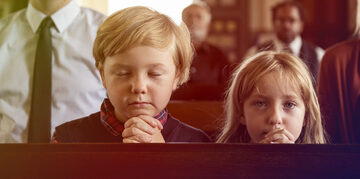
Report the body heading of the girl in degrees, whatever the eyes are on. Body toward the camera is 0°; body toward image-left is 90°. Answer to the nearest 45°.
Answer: approximately 0°

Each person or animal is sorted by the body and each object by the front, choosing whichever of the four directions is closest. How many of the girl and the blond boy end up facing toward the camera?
2

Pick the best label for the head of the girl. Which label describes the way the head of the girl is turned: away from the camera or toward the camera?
toward the camera

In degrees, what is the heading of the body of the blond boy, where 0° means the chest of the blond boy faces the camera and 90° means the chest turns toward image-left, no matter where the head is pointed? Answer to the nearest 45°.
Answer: approximately 0°

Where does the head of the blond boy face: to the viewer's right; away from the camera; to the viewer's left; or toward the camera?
toward the camera

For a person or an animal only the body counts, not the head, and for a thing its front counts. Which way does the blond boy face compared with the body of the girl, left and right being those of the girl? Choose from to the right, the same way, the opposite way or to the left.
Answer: the same way
